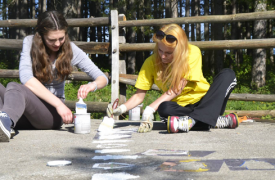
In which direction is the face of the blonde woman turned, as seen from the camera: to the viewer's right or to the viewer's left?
to the viewer's left

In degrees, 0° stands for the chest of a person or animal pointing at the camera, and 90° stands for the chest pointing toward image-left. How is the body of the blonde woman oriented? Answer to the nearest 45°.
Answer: approximately 45°

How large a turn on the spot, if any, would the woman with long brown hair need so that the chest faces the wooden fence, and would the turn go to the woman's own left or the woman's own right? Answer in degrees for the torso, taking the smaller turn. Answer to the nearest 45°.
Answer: approximately 135° to the woman's own left

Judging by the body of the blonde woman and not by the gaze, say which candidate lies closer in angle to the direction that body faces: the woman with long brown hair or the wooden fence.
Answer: the woman with long brown hair

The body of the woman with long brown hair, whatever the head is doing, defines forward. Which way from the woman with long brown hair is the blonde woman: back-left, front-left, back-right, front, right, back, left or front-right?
left

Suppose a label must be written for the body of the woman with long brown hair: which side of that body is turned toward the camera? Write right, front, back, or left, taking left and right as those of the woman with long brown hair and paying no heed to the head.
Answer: front

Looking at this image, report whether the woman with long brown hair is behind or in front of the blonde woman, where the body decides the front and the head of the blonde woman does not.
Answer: in front

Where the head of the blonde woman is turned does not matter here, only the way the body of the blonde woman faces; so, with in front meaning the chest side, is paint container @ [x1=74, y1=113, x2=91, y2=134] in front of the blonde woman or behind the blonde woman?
in front

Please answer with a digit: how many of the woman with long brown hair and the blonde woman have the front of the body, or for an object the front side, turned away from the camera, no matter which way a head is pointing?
0
